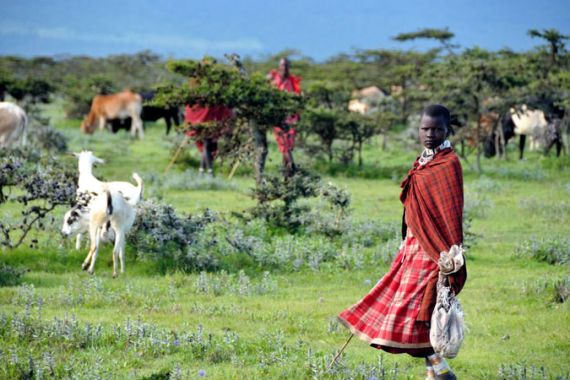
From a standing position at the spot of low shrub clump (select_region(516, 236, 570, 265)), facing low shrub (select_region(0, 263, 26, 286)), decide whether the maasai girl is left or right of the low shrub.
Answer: left

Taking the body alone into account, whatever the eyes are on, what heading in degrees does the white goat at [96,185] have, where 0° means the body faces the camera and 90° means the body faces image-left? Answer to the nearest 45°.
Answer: approximately 90°

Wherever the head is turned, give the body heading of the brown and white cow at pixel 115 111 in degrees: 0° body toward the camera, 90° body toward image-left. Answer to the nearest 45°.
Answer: approximately 90°

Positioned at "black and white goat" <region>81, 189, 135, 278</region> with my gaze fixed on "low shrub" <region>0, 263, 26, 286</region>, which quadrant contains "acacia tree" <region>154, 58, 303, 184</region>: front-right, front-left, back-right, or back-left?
back-right

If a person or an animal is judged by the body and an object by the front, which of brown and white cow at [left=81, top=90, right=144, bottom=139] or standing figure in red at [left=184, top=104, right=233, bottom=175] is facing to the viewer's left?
the brown and white cow

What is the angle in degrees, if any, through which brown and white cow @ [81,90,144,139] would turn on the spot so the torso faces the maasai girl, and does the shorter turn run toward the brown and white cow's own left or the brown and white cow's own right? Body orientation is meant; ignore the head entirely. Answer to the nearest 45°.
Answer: approximately 90° to the brown and white cow's own left
